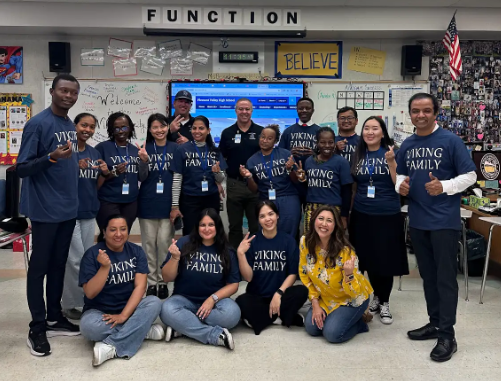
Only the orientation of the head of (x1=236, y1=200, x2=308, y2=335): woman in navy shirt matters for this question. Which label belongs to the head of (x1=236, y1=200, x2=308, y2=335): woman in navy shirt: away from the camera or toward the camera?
toward the camera

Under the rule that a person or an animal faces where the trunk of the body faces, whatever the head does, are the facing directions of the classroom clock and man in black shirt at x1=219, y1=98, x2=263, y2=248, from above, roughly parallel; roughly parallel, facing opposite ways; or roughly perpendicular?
roughly parallel

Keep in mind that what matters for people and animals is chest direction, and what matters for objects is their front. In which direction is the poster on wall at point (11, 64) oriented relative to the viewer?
toward the camera

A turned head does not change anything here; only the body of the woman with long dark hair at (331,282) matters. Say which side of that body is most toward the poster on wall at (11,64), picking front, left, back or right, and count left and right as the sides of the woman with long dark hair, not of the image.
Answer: right

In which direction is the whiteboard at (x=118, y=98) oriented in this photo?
toward the camera

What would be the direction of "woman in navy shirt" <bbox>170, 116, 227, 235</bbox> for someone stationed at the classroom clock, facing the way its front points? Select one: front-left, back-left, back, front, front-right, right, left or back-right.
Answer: front

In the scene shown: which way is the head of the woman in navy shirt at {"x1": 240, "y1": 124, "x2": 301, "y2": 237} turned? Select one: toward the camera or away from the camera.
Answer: toward the camera

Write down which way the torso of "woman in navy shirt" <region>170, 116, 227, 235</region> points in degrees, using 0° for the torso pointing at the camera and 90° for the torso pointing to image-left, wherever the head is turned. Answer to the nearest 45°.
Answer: approximately 0°

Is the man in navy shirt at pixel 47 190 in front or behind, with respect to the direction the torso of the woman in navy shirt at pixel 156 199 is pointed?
in front

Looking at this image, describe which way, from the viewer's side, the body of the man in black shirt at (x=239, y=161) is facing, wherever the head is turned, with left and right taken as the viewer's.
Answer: facing the viewer

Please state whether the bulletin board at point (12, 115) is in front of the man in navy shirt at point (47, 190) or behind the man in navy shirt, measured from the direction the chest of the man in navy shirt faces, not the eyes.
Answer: behind

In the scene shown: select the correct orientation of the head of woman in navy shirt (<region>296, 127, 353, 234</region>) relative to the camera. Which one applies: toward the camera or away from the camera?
toward the camera

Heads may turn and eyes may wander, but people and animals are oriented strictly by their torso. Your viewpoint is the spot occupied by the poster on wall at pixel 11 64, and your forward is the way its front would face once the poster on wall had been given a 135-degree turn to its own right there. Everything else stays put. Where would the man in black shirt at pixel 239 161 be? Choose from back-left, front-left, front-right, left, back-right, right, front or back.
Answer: back

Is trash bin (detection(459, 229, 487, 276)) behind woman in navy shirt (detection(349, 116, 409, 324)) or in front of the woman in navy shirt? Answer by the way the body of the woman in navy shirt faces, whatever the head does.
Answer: behind

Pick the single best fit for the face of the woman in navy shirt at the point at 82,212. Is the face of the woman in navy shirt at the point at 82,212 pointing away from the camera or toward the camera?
toward the camera

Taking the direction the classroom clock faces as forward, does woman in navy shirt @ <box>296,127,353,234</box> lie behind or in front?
in front

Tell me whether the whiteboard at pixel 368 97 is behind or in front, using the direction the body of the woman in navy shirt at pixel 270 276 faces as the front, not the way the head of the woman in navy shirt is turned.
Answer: behind

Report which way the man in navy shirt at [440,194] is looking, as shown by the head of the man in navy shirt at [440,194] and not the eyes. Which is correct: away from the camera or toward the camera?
toward the camera

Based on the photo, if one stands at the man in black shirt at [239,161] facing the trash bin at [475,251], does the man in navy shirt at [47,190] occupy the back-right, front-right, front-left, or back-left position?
back-right
